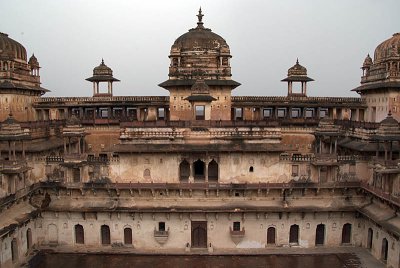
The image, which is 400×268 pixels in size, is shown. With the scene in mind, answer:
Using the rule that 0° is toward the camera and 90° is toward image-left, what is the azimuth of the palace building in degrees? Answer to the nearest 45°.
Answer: approximately 0°
